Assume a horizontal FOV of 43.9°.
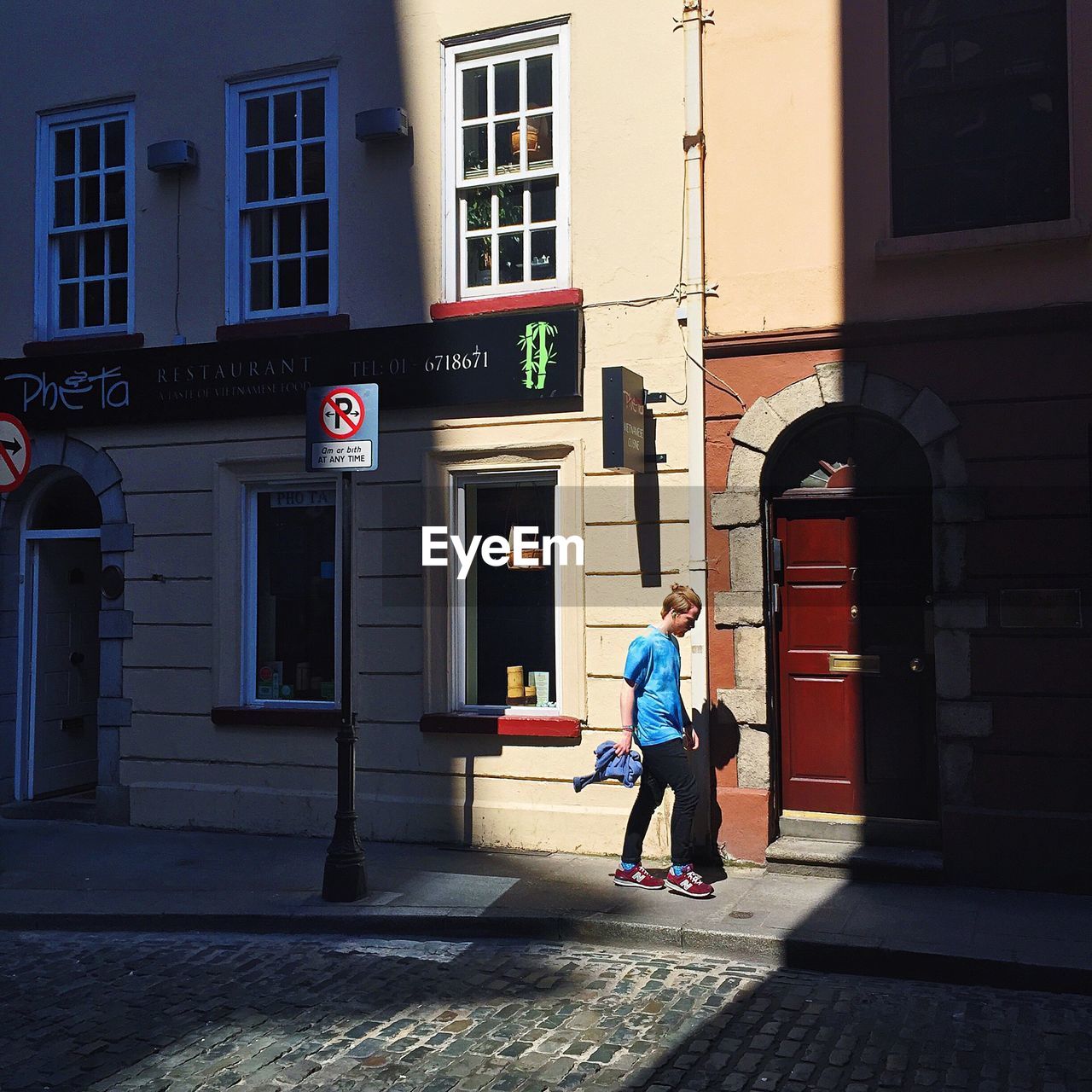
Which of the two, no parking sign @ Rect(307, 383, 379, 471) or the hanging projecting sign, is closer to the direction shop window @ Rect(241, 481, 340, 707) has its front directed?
the no parking sign

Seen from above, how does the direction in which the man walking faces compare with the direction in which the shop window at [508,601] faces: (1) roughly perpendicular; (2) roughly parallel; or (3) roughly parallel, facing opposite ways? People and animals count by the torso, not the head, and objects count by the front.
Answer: roughly perpendicular

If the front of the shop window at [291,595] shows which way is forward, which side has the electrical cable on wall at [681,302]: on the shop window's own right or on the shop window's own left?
on the shop window's own left

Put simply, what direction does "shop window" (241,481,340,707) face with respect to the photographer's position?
facing the viewer

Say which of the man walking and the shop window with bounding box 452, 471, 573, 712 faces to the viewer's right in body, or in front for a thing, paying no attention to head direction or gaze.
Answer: the man walking

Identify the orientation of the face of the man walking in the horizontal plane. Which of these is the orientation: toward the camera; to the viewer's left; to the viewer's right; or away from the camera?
to the viewer's right

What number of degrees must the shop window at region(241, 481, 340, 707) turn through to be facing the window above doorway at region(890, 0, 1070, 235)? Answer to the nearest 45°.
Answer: approximately 45° to its left

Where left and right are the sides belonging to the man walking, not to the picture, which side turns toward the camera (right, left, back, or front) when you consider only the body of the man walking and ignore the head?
right

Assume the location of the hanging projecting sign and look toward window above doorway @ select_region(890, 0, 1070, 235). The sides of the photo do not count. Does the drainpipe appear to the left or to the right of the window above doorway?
left

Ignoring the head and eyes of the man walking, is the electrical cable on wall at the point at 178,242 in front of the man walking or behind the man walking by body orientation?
behind

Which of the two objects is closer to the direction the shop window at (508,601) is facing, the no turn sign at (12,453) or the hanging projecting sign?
the hanging projecting sign

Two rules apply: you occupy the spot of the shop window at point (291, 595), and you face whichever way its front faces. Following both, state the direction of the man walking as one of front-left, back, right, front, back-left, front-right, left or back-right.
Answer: front-left

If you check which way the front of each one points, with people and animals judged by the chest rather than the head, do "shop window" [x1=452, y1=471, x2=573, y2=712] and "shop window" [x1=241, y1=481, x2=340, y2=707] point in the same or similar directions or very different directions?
same or similar directions

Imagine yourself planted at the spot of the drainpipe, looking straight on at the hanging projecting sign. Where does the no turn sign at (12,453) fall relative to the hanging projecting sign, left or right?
right

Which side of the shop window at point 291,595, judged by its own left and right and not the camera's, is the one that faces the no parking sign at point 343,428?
front

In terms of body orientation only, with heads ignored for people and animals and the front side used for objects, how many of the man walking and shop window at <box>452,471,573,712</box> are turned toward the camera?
1

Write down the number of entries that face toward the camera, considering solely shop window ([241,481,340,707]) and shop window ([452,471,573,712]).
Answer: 2
